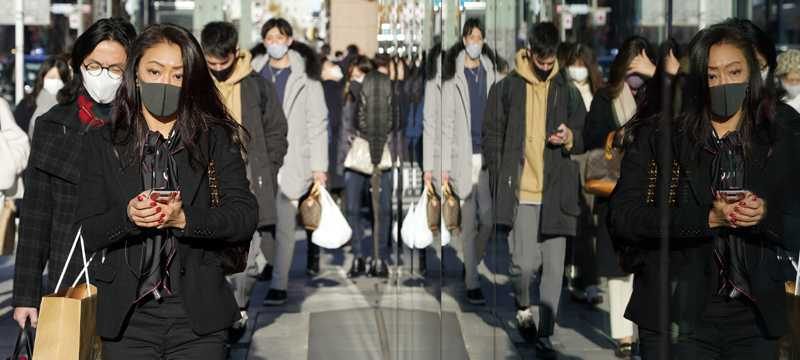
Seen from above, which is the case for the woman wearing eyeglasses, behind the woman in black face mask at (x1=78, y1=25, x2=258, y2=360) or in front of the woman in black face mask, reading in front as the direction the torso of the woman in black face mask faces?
behind

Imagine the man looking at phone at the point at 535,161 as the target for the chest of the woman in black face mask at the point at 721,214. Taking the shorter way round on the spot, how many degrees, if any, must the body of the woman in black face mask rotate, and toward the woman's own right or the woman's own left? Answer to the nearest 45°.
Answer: approximately 180°

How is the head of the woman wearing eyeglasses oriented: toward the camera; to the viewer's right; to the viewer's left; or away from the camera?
toward the camera

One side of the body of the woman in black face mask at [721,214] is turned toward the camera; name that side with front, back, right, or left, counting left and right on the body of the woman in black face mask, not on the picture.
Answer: front

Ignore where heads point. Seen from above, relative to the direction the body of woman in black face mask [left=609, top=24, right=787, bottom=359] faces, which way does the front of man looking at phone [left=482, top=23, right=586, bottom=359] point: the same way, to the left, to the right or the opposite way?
the same way

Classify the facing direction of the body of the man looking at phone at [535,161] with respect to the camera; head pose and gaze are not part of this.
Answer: toward the camera

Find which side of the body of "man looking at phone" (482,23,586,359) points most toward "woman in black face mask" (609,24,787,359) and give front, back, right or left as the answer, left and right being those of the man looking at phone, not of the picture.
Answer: front

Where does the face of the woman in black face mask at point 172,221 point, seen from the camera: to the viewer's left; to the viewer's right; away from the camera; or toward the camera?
toward the camera
